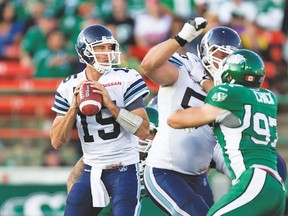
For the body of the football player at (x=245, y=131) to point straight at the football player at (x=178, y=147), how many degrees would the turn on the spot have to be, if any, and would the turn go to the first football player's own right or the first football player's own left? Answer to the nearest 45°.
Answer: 0° — they already face them

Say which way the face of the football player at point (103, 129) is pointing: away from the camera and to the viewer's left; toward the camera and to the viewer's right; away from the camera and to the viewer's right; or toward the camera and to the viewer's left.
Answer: toward the camera and to the viewer's right

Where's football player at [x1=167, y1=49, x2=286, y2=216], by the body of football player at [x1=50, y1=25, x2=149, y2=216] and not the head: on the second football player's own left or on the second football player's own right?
on the second football player's own left

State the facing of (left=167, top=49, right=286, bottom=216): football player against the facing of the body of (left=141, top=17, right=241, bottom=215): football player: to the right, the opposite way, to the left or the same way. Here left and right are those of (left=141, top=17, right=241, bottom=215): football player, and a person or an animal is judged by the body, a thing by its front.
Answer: the opposite way

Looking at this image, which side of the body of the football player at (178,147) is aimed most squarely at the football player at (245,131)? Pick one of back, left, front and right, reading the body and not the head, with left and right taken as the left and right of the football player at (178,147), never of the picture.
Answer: front

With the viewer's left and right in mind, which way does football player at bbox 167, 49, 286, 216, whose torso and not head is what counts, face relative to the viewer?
facing away from the viewer and to the left of the viewer

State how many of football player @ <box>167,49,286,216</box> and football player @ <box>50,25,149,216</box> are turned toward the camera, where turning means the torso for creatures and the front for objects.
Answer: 1

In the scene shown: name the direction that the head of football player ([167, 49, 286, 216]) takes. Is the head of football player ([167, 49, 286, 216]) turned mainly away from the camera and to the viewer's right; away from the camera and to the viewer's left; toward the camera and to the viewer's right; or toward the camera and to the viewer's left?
away from the camera and to the viewer's left
